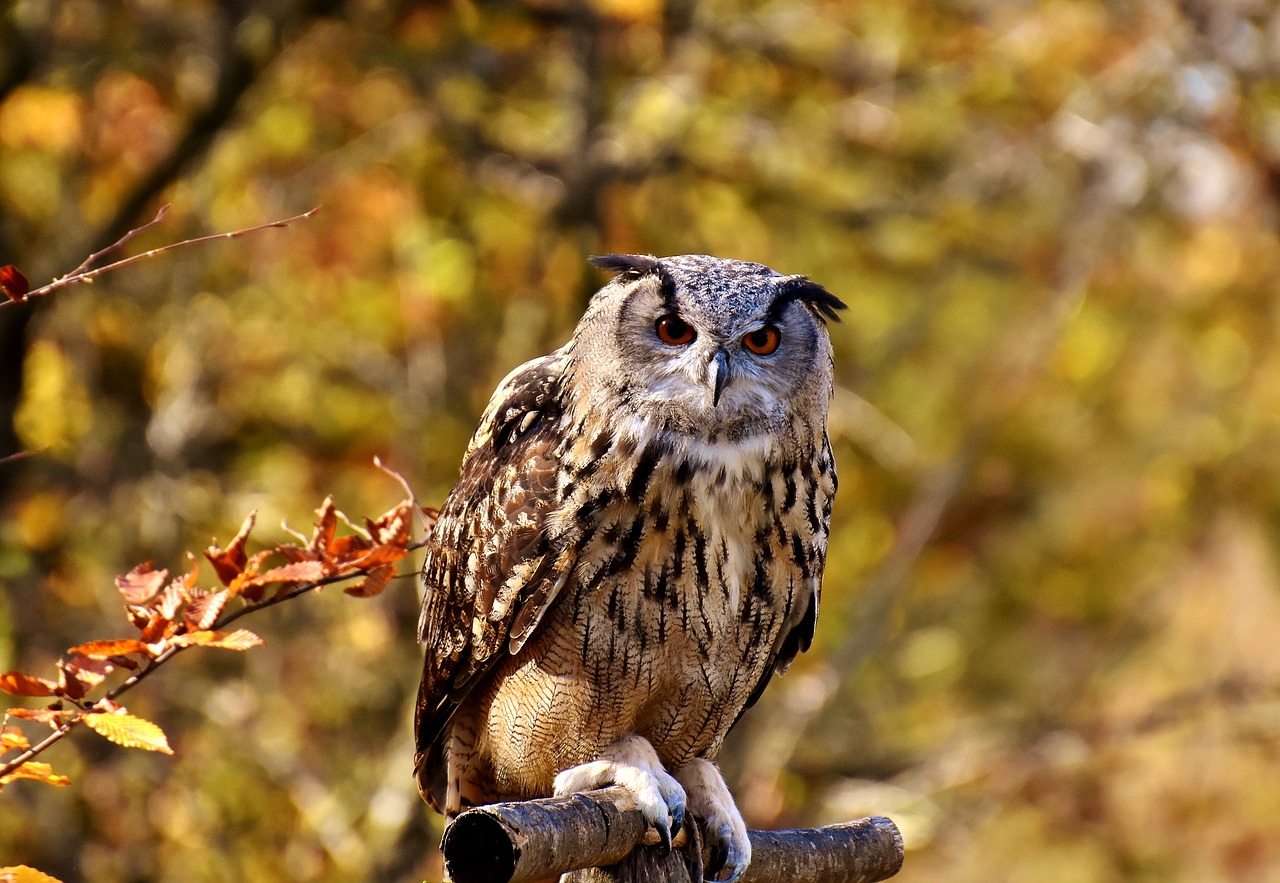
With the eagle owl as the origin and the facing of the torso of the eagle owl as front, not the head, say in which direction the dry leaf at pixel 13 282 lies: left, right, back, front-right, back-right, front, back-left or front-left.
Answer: right

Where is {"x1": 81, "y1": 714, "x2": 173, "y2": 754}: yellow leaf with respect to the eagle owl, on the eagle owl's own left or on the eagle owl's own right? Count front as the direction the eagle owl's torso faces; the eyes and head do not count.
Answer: on the eagle owl's own right

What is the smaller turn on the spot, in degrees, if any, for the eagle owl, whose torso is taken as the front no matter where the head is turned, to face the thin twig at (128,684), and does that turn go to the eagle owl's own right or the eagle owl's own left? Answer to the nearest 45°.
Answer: approximately 90° to the eagle owl's own right

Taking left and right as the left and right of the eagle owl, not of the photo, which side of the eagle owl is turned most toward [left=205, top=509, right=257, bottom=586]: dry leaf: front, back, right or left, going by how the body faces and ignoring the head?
right

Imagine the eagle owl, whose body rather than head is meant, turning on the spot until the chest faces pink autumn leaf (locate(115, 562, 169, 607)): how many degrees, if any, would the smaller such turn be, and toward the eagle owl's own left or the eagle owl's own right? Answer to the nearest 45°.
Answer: approximately 90° to the eagle owl's own right

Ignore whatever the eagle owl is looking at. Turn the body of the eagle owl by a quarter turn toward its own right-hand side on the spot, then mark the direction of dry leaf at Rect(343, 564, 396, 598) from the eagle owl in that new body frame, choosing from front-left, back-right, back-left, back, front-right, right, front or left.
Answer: front

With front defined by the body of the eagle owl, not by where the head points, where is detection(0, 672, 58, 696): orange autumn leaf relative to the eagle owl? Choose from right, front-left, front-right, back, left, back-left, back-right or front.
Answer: right

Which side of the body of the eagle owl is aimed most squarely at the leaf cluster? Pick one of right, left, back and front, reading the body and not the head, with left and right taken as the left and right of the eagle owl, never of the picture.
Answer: right

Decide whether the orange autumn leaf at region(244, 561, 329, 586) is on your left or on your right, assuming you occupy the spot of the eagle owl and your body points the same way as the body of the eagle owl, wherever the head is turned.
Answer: on your right

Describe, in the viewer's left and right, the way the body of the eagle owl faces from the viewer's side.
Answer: facing the viewer and to the right of the viewer
